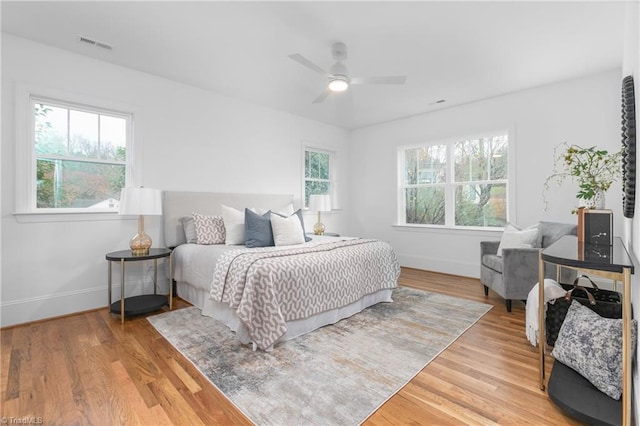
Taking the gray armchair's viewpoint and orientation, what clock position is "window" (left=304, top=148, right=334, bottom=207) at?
The window is roughly at 2 o'clock from the gray armchair.

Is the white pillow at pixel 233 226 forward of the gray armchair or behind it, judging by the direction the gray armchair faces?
forward

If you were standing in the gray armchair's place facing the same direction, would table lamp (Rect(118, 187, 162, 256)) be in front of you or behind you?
in front

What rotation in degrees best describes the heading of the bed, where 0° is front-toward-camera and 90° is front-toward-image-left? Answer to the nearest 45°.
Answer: approximately 315°

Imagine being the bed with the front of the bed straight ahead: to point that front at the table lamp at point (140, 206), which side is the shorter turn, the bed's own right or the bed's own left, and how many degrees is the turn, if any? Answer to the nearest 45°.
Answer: approximately 135° to the bed's own right

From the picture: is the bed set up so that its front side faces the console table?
yes

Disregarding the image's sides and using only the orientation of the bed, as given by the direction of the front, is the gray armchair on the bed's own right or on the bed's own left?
on the bed's own left

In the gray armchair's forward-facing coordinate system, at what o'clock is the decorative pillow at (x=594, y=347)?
The decorative pillow is roughly at 10 o'clock from the gray armchair.
